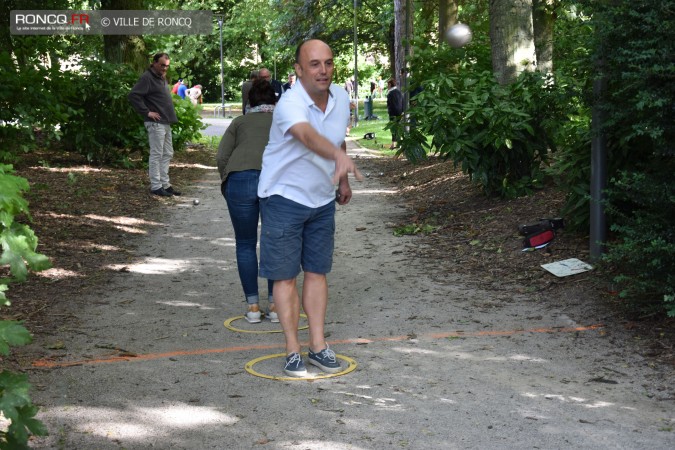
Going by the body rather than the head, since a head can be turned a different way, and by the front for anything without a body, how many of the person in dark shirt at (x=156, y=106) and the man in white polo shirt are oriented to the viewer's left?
0

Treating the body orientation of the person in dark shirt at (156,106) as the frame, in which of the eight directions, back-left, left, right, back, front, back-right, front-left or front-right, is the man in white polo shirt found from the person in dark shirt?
front-right

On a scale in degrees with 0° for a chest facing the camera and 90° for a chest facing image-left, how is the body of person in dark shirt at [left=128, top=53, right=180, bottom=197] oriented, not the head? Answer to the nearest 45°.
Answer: approximately 315°

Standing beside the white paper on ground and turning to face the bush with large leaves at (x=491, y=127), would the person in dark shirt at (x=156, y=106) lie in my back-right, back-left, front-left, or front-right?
front-left

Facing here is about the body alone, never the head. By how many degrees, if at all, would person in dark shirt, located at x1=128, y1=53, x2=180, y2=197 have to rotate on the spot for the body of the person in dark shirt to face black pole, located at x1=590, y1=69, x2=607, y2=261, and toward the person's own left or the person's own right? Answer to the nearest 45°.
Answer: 0° — they already face it

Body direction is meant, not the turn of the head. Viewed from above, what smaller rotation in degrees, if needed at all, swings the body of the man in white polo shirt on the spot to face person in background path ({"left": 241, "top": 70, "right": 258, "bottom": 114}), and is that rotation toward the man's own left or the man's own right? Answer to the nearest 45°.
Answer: approximately 135° to the man's own left

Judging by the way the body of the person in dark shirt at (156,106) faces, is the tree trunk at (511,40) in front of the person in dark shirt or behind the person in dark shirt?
in front

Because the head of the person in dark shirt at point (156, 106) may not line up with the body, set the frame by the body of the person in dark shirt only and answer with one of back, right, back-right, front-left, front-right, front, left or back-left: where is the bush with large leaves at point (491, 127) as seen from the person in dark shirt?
front

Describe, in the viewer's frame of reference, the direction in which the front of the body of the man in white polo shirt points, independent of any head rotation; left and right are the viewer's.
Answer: facing the viewer and to the right of the viewer

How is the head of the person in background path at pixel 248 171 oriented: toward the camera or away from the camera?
away from the camera

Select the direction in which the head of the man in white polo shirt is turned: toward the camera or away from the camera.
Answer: toward the camera

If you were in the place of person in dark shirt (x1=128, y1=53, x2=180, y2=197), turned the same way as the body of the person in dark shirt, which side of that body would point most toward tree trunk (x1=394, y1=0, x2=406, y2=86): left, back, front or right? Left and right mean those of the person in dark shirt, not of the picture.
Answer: left
